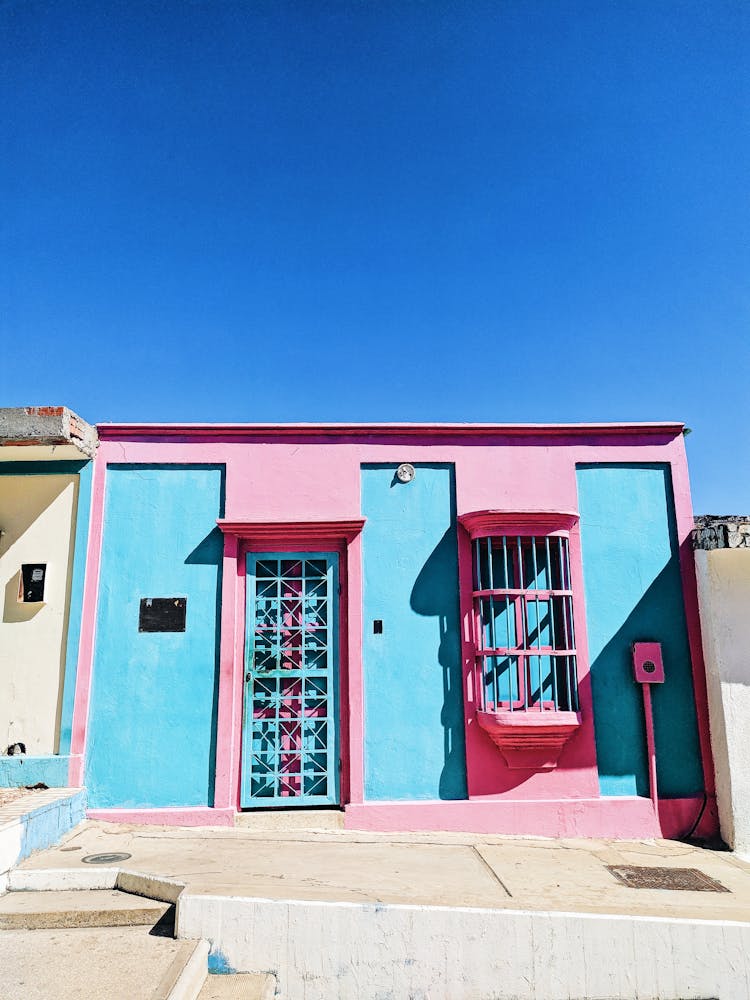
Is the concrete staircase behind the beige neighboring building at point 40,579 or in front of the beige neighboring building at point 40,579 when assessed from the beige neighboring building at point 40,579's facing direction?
in front

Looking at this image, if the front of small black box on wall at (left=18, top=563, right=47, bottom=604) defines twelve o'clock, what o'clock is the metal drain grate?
The metal drain grate is roughly at 10 o'clock from the small black box on wall.

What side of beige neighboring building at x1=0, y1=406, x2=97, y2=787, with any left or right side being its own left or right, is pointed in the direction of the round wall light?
left

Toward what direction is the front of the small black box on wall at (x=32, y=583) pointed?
toward the camera

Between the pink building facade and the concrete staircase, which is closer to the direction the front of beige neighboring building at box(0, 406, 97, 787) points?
the concrete staircase

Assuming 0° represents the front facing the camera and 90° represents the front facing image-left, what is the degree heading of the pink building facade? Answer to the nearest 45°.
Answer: approximately 0°

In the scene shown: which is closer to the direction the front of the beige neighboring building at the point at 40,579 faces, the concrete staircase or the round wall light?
the concrete staircase

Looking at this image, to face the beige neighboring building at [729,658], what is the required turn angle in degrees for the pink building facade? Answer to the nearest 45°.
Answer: approximately 90° to its left

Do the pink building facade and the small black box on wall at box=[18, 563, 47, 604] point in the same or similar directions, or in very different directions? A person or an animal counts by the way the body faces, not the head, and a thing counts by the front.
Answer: same or similar directions

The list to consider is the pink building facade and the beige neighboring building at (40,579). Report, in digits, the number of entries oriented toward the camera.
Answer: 2

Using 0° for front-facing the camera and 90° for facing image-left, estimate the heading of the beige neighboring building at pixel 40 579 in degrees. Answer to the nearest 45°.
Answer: approximately 0°

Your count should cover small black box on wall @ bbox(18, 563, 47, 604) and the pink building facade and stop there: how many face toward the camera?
2
